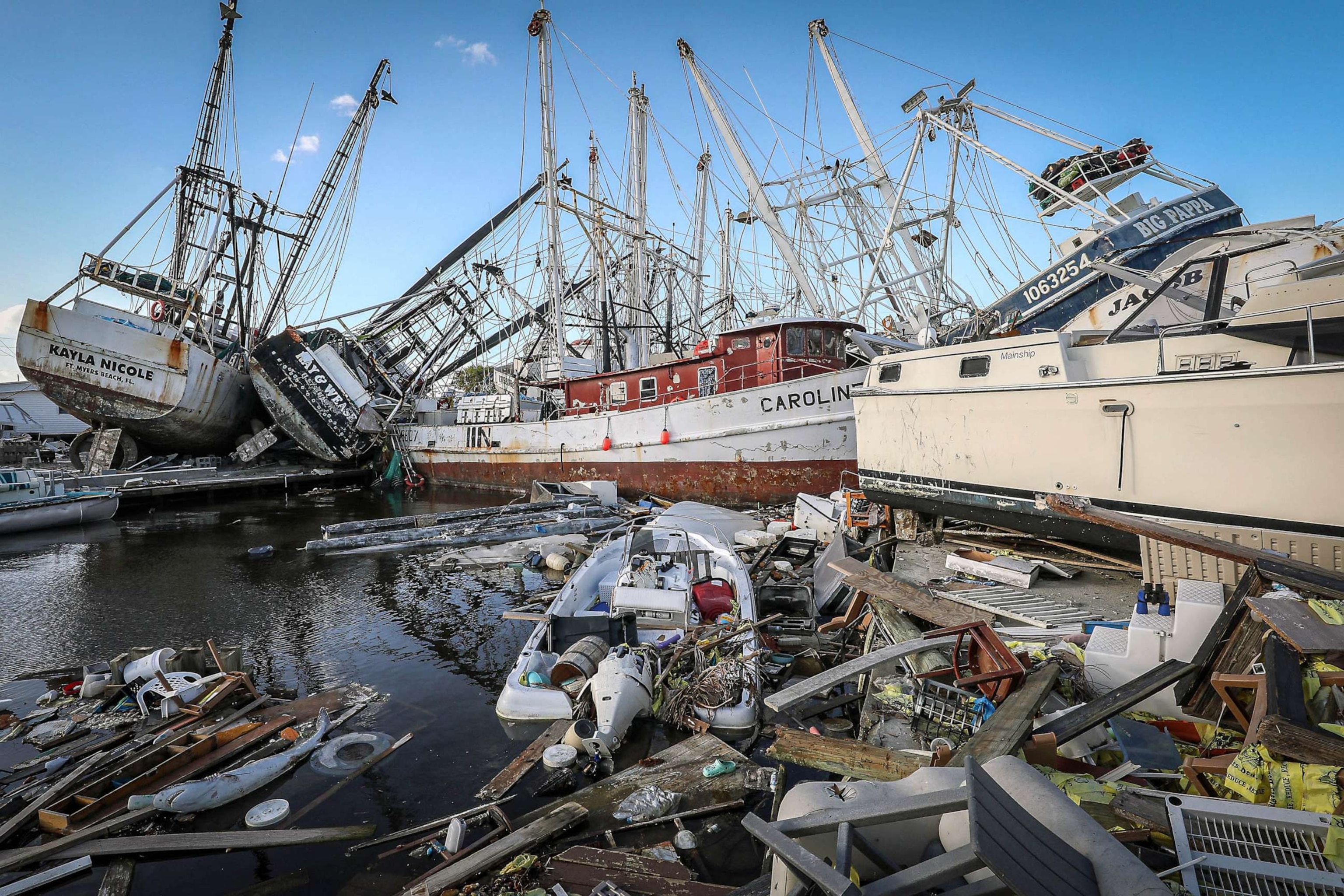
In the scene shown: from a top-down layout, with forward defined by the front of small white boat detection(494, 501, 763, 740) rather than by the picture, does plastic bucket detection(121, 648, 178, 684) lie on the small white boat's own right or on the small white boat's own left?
on the small white boat's own left

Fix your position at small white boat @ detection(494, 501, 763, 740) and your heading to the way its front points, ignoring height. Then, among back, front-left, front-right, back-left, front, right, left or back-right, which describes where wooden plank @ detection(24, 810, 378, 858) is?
back-left

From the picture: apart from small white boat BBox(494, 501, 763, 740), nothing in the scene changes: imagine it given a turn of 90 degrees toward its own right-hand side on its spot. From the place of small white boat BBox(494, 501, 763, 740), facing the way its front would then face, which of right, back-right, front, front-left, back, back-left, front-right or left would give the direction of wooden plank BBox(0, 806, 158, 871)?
back-right

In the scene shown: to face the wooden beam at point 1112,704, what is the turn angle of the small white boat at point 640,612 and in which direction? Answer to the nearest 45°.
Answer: approximately 135° to its right

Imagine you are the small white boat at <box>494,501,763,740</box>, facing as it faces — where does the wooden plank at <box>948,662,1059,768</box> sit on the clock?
The wooden plank is roughly at 5 o'clock from the small white boat.

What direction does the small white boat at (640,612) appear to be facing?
away from the camera

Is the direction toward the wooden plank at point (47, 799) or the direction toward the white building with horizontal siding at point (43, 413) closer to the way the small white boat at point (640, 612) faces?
the white building with horizontal siding

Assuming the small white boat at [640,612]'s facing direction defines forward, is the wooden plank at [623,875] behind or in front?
behind

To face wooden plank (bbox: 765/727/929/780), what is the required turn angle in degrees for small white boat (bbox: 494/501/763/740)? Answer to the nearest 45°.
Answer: approximately 180°

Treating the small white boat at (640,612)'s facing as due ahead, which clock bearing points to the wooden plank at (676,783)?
The wooden plank is roughly at 6 o'clock from the small white boat.

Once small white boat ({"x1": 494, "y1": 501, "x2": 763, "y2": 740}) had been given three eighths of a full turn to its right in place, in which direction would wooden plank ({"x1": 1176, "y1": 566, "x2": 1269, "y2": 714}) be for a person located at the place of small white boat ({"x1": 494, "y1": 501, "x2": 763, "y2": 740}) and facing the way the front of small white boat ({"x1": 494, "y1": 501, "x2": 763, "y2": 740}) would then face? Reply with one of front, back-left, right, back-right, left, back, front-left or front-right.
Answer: front

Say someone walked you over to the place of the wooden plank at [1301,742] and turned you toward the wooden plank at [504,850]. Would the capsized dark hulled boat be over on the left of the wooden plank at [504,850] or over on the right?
right
